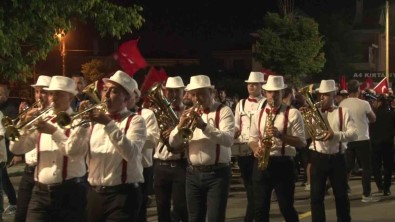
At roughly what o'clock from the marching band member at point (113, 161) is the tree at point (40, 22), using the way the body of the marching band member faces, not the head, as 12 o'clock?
The tree is roughly at 4 o'clock from the marching band member.

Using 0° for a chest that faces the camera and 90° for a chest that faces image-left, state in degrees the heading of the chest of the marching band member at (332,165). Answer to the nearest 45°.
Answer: approximately 45°

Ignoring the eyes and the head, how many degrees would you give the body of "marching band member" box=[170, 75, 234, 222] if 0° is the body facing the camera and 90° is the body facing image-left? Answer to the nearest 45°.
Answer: approximately 45°

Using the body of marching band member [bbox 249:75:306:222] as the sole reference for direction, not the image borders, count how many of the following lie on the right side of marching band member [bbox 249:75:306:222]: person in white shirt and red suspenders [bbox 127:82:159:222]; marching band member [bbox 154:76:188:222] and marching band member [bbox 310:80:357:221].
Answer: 2

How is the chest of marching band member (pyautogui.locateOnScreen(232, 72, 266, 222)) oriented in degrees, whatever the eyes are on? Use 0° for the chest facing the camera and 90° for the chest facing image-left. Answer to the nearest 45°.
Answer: approximately 0°

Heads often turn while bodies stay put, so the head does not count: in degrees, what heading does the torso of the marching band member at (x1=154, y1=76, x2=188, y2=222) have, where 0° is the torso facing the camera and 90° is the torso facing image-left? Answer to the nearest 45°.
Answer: approximately 0°

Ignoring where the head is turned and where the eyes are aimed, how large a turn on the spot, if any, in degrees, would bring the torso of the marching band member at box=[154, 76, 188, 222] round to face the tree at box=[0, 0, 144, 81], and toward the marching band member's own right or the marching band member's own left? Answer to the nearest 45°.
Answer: approximately 135° to the marching band member's own right

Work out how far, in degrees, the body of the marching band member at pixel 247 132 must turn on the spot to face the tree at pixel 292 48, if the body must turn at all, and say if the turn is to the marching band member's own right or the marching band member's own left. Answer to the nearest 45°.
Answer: approximately 180°

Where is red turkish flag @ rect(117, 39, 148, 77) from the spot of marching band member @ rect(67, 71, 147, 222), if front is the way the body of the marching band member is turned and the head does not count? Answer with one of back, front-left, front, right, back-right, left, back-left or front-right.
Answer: back-right
